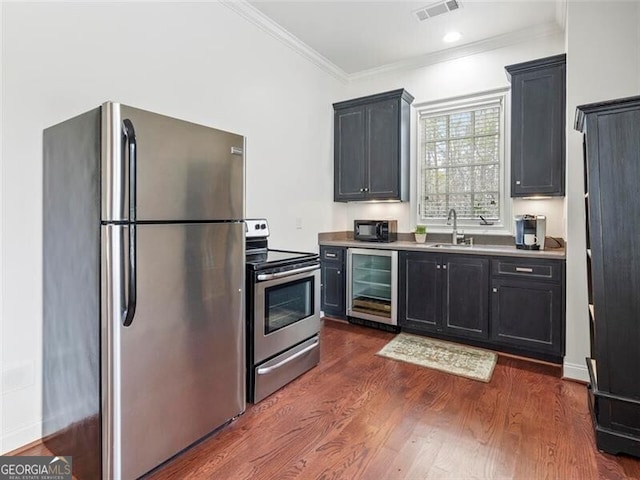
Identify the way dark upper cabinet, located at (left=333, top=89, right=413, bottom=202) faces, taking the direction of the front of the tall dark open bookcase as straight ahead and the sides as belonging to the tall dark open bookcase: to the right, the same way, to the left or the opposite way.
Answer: to the left

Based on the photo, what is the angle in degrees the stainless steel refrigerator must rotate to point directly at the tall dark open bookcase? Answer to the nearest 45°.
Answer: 0° — it already faces it

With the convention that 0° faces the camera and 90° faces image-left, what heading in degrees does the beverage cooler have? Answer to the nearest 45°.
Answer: approximately 45°

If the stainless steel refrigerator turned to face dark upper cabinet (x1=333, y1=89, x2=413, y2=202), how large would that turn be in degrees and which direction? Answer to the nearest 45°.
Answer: approximately 90° to its left

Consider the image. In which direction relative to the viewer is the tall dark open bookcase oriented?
to the viewer's left

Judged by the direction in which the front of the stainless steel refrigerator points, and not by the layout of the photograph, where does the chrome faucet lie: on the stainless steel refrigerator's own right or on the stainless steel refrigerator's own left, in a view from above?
on the stainless steel refrigerator's own left

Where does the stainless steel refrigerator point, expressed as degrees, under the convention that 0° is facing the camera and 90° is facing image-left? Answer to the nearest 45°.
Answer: approximately 315°

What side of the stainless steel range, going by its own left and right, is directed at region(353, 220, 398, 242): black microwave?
left
